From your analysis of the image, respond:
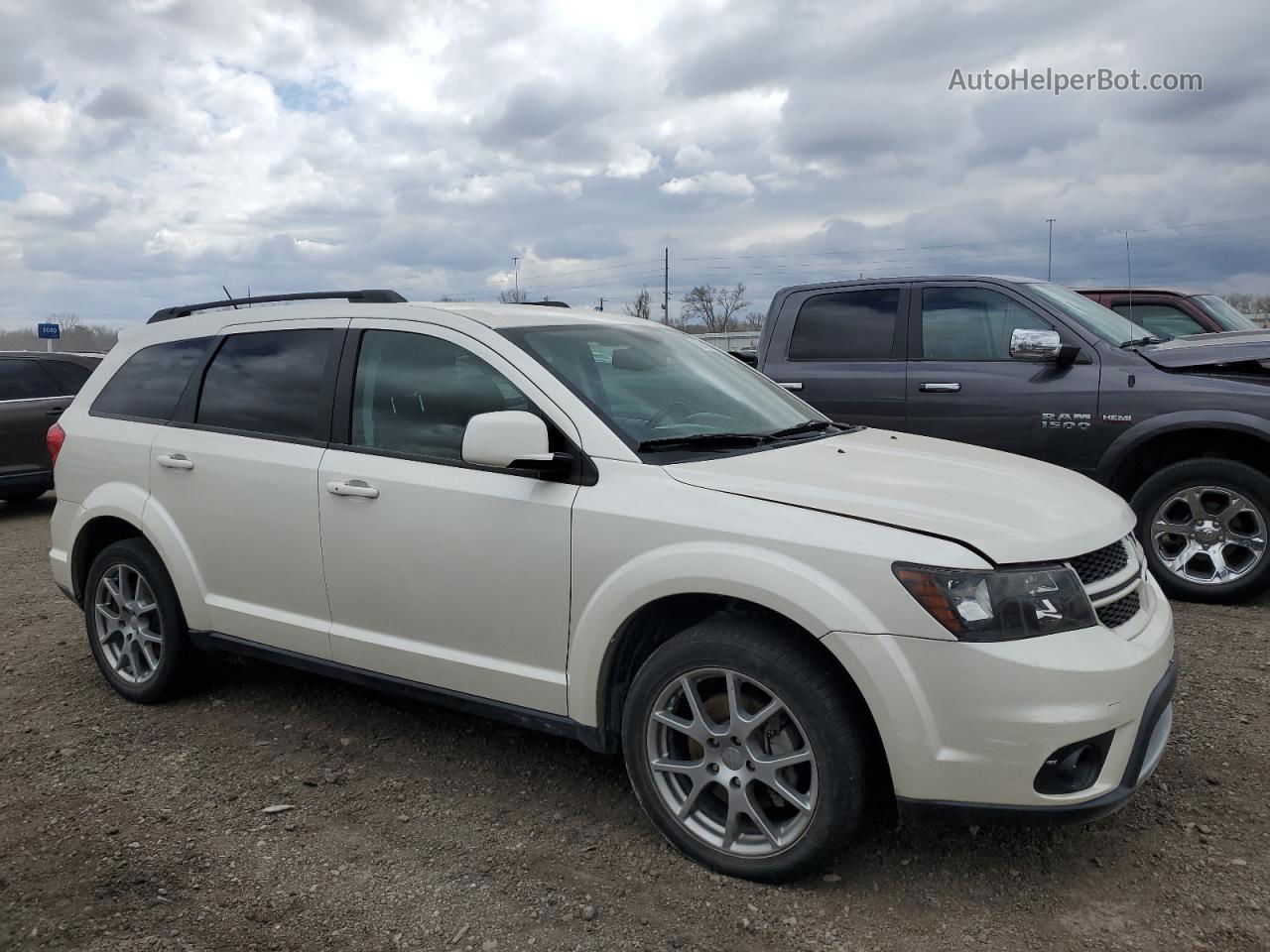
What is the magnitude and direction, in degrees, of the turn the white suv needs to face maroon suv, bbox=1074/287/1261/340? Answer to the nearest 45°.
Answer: approximately 90° to its left

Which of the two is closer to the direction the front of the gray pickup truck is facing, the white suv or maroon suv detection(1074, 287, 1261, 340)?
the maroon suv

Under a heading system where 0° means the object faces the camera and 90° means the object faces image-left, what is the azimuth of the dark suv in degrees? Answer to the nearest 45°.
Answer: approximately 90°

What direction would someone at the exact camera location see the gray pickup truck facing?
facing to the right of the viewer

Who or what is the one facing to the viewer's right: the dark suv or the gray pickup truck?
the gray pickup truck
